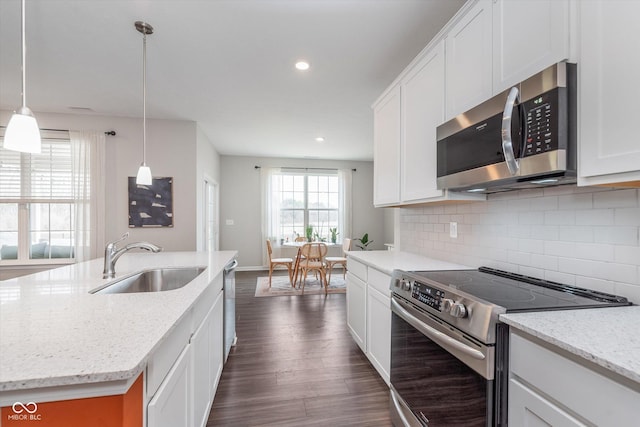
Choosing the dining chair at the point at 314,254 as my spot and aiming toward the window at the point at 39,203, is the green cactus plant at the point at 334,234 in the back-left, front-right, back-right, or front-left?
back-right

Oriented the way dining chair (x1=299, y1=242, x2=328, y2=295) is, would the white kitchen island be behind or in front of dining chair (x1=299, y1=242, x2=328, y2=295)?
behind

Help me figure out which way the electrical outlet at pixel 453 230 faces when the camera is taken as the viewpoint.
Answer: facing the viewer and to the left of the viewer

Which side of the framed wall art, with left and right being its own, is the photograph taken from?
front

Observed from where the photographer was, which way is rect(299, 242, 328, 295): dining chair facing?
facing away from the viewer

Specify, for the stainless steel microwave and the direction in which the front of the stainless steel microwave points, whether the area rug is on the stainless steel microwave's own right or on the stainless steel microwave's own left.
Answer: on the stainless steel microwave's own right

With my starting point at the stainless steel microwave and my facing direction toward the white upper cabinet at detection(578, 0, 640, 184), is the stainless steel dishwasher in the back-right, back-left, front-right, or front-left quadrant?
back-right

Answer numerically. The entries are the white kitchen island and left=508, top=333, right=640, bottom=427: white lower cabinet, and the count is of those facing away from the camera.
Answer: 0

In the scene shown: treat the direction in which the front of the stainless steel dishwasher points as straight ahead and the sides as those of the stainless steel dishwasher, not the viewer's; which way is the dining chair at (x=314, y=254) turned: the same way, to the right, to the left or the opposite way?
to the left

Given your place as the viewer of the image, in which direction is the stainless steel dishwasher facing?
facing to the right of the viewer

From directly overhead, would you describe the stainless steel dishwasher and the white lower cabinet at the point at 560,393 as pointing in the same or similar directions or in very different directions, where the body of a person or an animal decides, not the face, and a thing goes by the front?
very different directions

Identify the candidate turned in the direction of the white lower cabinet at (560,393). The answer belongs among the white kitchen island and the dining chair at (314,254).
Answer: the white kitchen island

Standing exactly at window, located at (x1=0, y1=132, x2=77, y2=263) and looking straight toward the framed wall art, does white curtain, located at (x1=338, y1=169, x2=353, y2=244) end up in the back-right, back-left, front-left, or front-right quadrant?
front-left

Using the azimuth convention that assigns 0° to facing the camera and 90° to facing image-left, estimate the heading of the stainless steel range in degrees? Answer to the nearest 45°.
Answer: approximately 45°

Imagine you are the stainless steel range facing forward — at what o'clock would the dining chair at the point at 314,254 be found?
The dining chair is roughly at 3 o'clock from the stainless steel range.

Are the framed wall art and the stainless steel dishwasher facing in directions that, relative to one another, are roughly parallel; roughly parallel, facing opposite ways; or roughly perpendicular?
roughly perpendicular
